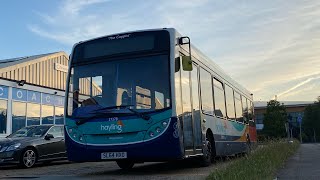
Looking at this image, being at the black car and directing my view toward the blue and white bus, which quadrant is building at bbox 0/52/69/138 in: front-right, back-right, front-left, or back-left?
back-left

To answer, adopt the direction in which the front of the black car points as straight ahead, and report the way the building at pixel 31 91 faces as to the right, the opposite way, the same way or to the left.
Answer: to the left

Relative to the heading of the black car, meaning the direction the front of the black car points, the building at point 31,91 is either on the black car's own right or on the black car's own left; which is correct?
on the black car's own right

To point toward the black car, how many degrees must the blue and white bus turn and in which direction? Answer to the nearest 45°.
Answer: approximately 90° to its right

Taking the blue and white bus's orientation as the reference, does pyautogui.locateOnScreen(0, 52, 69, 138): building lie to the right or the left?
on its right

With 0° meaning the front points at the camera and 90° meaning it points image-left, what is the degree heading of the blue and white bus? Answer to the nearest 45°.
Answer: approximately 45°

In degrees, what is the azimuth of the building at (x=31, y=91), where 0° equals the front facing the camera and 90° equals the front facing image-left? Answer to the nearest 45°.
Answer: approximately 315°

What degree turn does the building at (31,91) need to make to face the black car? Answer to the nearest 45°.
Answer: approximately 45° to its right
